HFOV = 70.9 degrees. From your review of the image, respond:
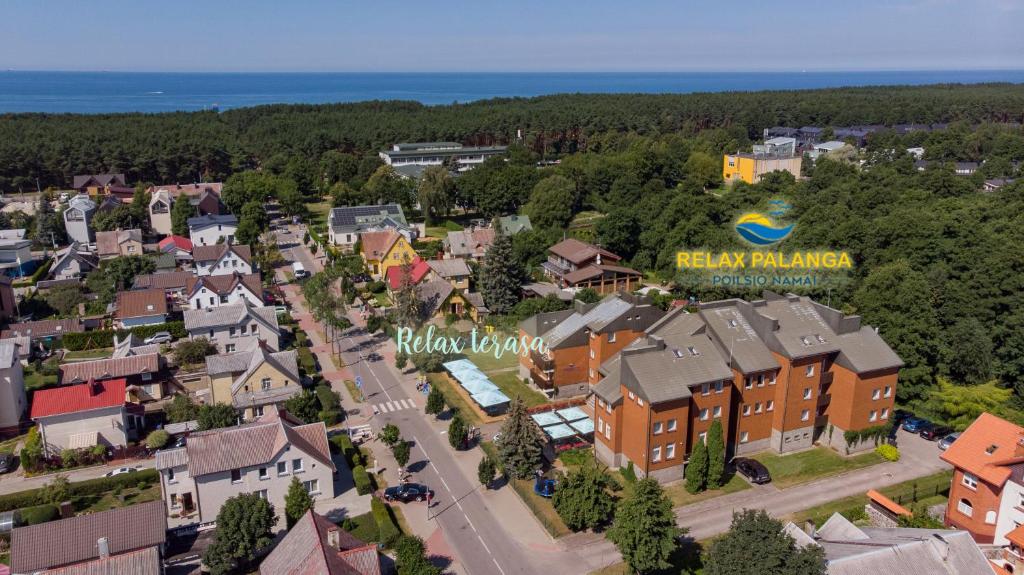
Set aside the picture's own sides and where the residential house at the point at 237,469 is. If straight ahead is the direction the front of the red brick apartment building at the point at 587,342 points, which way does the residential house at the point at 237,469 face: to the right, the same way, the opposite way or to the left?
to the left

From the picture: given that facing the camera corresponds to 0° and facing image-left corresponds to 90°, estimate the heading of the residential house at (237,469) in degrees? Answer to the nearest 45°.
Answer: approximately 0°

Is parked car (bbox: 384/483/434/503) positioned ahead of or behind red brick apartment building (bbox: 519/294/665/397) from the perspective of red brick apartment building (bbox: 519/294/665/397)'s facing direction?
ahead

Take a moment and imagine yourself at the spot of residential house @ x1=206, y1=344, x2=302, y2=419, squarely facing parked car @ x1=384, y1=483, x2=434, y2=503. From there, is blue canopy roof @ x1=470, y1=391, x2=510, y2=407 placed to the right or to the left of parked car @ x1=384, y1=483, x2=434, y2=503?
left

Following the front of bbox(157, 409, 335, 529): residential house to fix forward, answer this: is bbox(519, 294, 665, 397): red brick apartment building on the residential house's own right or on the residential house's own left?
on the residential house's own left

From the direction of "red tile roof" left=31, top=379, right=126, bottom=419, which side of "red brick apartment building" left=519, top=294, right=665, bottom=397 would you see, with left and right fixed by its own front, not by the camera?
front

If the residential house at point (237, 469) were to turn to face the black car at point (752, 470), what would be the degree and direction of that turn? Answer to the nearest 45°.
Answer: approximately 90° to its left

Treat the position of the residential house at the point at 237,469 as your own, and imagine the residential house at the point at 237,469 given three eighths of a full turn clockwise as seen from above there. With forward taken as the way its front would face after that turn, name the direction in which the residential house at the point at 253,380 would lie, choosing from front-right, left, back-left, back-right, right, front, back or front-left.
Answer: front-right

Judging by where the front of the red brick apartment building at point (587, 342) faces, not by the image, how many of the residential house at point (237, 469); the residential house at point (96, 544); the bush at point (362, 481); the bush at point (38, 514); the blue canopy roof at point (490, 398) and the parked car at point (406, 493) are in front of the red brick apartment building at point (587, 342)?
6

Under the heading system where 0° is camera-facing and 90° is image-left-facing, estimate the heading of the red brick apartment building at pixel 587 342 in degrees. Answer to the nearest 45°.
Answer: approximately 45°

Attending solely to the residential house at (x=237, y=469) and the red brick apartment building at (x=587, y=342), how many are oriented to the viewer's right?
0

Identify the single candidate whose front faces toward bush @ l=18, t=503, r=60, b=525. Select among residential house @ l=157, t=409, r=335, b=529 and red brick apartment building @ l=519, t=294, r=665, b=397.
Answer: the red brick apartment building

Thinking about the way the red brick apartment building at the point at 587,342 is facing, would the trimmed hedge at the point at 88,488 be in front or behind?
in front

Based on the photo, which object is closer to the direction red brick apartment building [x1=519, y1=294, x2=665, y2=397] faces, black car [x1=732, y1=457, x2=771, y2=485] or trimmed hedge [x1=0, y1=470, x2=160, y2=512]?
the trimmed hedge

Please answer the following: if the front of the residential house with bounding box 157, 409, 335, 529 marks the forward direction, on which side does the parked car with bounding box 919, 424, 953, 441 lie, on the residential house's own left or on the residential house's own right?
on the residential house's own left

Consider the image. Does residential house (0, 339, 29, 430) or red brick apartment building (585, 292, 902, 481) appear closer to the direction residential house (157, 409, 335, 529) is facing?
the red brick apartment building

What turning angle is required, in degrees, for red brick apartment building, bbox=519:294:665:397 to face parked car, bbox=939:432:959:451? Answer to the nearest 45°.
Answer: approximately 135° to its left

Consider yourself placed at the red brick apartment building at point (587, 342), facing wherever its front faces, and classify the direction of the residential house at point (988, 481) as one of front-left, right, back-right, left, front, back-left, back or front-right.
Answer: left

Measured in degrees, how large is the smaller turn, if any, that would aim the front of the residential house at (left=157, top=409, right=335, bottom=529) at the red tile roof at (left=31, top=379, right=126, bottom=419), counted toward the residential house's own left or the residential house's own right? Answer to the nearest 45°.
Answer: approximately 135° to the residential house's own right

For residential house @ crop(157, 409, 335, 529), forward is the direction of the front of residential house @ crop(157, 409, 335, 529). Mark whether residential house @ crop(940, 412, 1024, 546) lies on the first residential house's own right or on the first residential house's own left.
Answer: on the first residential house's own left

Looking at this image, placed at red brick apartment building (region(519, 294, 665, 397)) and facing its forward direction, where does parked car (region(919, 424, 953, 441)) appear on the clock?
The parked car is roughly at 8 o'clock from the red brick apartment building.
